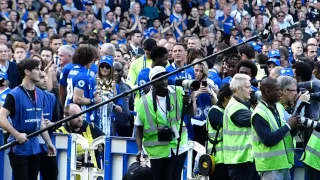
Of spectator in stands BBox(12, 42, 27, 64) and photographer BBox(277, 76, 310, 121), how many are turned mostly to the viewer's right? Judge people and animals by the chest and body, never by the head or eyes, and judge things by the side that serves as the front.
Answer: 1

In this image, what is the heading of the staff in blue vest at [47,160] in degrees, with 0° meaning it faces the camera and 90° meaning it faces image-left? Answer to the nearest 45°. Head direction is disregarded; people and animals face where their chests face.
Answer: approximately 315°

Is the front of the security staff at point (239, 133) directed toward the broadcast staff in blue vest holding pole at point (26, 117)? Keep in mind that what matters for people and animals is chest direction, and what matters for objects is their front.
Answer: no

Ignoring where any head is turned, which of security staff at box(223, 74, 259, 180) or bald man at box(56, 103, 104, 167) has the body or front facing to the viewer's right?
the security staff

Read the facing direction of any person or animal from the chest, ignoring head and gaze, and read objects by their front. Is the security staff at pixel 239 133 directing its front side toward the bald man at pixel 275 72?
no

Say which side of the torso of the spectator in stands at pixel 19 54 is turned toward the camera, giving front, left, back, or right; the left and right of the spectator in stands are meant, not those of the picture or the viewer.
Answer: front

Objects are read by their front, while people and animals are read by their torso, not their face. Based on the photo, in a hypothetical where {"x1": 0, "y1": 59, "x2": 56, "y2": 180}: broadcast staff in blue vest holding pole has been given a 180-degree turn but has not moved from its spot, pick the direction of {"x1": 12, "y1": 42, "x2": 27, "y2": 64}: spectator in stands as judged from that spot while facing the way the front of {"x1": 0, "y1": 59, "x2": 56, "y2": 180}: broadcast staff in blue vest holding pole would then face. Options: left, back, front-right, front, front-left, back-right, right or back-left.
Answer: front-right

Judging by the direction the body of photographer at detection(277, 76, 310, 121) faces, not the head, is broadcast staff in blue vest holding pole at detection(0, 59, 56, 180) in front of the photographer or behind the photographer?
behind

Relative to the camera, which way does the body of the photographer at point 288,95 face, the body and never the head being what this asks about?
to the viewer's right
